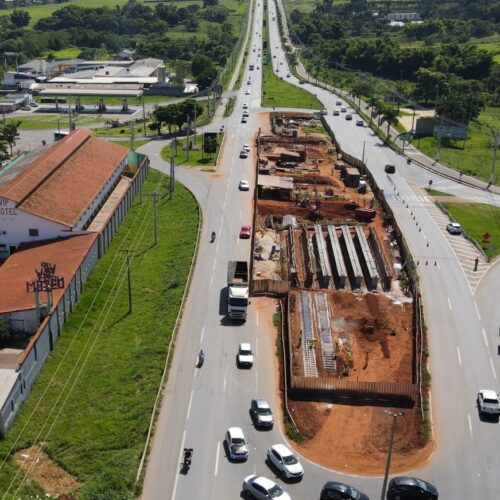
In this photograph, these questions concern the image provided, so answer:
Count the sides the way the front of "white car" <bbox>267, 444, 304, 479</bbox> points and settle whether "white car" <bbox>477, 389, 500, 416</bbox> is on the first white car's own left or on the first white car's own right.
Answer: on the first white car's own left

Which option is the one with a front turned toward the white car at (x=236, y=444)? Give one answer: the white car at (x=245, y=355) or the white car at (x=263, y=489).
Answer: the white car at (x=245, y=355)

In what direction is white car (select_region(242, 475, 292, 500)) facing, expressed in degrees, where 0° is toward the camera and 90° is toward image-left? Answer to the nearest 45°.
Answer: approximately 315°

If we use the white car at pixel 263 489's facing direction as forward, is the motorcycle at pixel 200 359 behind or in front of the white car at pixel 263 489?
behind

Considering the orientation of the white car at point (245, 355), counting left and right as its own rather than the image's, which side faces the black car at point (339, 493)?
front

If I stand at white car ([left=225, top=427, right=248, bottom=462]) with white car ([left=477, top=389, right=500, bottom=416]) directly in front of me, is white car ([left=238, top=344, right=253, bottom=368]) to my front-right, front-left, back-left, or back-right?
front-left

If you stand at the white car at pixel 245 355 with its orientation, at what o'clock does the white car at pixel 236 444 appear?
the white car at pixel 236 444 is roughly at 12 o'clock from the white car at pixel 245 355.

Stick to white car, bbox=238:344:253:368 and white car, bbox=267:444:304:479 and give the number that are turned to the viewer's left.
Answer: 0

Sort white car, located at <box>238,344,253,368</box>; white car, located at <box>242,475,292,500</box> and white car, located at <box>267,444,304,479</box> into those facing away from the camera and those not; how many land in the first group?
0

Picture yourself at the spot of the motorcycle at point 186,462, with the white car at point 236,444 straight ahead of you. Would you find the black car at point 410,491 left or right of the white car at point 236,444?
right

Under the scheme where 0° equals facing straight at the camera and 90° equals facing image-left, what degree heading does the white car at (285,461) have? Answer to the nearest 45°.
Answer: approximately 315°

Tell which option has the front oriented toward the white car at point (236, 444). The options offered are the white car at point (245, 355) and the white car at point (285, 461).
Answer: the white car at point (245, 355)

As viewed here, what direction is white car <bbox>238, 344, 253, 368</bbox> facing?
toward the camera

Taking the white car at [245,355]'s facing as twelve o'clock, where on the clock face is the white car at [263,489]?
the white car at [263,489] is roughly at 12 o'clock from the white car at [245,355].
